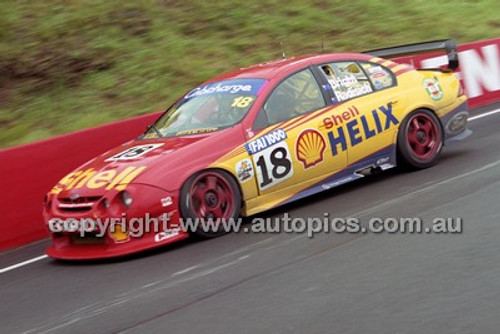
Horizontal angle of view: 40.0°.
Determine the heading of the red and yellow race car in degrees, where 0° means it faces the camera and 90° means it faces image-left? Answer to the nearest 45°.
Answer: approximately 45°
